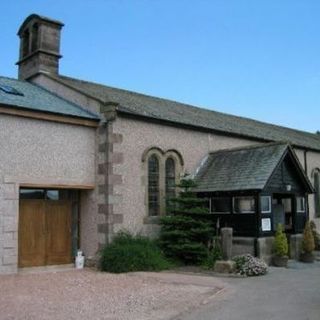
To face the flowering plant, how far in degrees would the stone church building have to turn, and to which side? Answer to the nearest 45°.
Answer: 0° — it already faces it

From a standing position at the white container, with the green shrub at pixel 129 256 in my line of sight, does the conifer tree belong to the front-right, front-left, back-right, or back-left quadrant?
front-left

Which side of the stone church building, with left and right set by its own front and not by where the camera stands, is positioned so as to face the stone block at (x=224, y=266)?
front

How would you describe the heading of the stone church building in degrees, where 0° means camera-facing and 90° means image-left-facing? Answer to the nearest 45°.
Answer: approximately 315°

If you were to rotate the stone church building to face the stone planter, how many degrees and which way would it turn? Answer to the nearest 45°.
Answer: approximately 45° to its left

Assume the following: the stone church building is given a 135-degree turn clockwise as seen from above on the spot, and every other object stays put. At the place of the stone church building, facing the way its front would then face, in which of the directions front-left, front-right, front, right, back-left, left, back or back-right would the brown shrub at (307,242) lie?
back

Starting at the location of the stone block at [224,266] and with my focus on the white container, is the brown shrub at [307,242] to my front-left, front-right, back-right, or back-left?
back-right
